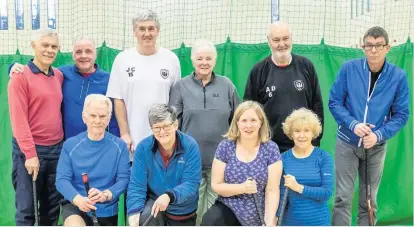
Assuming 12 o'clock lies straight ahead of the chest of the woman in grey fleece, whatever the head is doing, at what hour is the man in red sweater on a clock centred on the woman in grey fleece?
The man in red sweater is roughly at 3 o'clock from the woman in grey fleece.

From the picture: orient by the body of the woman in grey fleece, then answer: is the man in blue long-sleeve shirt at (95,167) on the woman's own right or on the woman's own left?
on the woman's own right

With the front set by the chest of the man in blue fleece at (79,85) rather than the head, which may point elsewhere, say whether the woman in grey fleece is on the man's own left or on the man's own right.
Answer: on the man's own left

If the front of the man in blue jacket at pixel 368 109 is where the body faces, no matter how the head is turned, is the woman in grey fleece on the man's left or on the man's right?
on the man's right

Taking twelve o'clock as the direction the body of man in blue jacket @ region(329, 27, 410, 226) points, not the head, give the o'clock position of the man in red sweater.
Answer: The man in red sweater is roughly at 2 o'clock from the man in blue jacket.

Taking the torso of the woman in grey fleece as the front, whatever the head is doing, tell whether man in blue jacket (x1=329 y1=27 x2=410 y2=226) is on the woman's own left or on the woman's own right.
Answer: on the woman's own left
